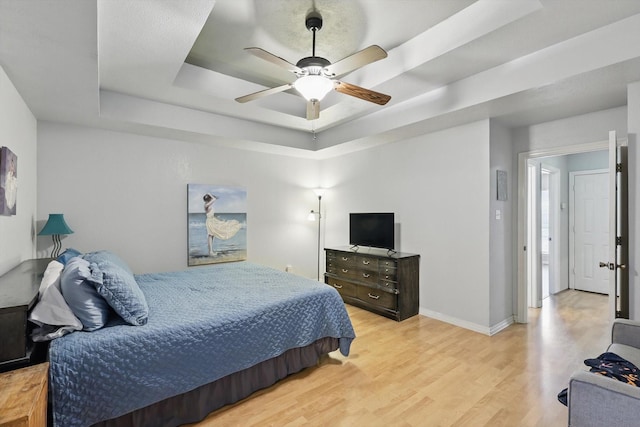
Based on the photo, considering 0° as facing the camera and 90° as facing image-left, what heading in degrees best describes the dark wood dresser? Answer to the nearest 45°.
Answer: approximately 45°

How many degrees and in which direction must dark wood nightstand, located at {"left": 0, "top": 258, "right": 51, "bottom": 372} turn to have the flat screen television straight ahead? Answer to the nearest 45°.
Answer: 0° — it already faces it

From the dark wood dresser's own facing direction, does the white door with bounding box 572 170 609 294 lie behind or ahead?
behind

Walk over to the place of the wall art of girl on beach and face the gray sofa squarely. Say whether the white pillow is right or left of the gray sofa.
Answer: right

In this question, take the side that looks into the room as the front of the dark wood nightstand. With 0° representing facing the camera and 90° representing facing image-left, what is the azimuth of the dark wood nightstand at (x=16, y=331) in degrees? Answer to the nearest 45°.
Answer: approximately 270°

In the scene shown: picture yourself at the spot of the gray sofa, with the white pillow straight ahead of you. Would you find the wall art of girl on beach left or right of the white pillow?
right

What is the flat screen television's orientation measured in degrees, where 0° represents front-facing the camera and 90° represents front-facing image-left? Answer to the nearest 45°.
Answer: approximately 45°

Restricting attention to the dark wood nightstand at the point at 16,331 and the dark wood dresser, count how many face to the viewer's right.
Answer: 1
